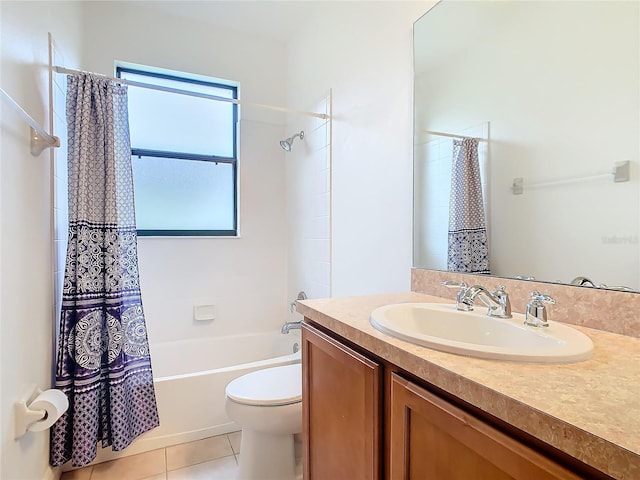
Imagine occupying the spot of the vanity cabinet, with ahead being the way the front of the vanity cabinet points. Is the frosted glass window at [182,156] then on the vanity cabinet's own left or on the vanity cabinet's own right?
on the vanity cabinet's own right

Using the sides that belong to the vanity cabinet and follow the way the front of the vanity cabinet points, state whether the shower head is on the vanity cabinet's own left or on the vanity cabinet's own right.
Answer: on the vanity cabinet's own right

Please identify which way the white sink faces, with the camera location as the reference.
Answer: facing the viewer and to the left of the viewer

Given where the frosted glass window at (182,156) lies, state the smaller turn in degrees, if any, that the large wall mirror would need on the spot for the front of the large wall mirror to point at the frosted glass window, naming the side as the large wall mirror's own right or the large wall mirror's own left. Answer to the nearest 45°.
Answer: approximately 45° to the large wall mirror's own right

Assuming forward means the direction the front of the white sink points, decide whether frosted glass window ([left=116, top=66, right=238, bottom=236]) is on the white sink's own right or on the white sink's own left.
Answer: on the white sink's own right

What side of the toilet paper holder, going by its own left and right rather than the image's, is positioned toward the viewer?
right

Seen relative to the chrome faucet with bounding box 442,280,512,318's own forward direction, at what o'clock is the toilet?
The toilet is roughly at 2 o'clock from the chrome faucet.

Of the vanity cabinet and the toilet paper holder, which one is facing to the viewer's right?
the toilet paper holder

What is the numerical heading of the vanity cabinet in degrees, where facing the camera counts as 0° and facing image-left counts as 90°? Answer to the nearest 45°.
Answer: approximately 45°

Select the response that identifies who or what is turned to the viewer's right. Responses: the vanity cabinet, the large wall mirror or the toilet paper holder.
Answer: the toilet paper holder

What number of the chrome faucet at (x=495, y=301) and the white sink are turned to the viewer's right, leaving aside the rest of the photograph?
0

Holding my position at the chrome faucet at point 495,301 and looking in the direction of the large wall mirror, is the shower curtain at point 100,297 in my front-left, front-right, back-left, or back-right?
back-left

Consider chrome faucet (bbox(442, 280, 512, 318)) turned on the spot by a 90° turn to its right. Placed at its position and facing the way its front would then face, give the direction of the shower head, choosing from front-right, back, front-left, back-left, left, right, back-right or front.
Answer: front

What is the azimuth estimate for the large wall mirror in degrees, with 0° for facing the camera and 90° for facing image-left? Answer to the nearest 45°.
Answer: approximately 45°
